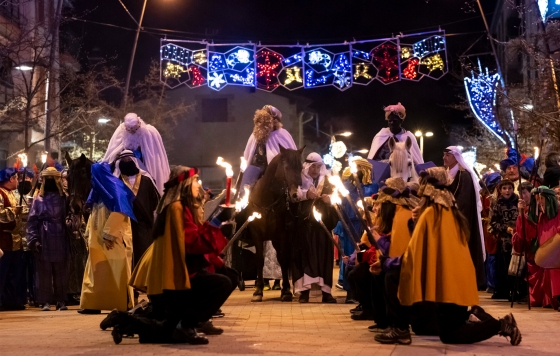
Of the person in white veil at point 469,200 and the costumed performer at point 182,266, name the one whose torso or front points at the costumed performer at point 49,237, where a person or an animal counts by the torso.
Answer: the person in white veil

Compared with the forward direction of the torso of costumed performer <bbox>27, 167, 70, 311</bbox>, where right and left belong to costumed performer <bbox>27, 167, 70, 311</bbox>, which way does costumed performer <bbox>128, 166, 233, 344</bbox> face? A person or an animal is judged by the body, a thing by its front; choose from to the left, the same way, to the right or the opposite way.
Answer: to the left

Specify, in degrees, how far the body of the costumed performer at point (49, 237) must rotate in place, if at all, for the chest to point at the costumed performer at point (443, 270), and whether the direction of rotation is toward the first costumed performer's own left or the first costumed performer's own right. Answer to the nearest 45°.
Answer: approximately 45° to the first costumed performer's own left

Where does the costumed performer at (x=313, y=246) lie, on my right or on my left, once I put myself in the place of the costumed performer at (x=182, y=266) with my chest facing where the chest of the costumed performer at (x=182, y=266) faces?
on my left

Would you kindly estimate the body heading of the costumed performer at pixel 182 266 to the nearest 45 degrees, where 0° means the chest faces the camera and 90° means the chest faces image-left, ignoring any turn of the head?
approximately 270°

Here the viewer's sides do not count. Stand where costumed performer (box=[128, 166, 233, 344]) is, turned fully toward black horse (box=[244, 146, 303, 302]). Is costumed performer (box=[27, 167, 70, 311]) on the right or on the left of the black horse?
left

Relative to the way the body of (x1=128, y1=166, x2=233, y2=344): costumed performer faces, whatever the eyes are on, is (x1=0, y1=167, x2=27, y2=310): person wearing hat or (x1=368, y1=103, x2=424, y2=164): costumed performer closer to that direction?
the costumed performer

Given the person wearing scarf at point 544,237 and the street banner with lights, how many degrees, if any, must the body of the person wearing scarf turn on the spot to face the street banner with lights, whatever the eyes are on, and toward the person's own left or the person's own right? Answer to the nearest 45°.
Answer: approximately 90° to the person's own right

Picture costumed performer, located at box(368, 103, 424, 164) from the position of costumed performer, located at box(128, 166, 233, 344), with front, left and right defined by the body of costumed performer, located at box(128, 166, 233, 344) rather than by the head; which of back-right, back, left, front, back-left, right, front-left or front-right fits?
front-left

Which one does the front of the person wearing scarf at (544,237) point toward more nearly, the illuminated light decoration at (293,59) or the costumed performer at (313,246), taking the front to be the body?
the costumed performer

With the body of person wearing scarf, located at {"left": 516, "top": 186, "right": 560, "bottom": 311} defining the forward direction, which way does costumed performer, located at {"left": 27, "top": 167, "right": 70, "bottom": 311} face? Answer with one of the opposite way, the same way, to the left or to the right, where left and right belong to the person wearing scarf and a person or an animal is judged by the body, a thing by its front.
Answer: to the left

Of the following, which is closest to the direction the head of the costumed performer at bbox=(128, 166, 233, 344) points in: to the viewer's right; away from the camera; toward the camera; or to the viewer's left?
to the viewer's right

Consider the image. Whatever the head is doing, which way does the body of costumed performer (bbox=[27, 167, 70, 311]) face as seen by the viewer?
toward the camera
